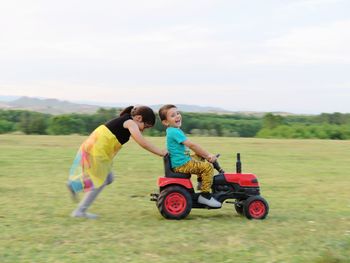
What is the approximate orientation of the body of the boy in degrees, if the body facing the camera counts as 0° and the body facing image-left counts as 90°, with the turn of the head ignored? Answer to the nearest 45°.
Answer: approximately 270°

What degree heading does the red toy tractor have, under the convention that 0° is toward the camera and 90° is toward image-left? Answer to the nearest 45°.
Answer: approximately 270°
